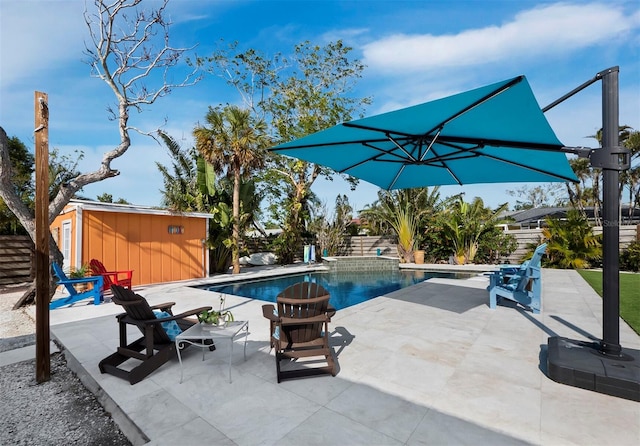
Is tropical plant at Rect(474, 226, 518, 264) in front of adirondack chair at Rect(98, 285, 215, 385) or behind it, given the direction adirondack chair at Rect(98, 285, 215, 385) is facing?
in front

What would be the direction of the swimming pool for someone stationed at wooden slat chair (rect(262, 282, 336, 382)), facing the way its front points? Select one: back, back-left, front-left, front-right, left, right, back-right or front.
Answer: front

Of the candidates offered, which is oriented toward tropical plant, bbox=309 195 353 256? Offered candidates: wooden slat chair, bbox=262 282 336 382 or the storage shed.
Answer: the wooden slat chair

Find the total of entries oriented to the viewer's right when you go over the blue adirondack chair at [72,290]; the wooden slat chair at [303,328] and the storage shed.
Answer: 1

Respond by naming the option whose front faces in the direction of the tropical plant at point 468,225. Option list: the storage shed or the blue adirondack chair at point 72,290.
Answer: the blue adirondack chair

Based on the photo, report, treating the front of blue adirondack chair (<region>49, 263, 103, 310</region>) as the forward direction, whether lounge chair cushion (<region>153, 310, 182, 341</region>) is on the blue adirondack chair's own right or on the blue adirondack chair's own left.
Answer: on the blue adirondack chair's own right

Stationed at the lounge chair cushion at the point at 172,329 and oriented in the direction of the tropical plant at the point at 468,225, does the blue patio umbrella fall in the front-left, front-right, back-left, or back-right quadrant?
front-right

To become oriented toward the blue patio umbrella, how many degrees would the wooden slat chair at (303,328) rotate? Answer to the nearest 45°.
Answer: approximately 90° to its right

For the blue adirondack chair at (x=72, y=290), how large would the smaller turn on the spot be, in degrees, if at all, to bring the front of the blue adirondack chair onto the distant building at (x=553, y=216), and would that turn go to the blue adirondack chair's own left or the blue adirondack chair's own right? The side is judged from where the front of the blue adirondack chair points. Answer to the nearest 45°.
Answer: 0° — it already faces it

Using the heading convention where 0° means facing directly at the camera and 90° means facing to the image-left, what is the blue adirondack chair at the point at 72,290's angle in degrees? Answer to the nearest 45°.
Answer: approximately 270°

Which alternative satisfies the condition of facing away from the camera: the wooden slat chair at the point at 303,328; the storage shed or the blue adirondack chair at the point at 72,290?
the wooden slat chair

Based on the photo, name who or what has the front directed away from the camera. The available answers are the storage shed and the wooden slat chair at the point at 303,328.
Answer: the wooden slat chair

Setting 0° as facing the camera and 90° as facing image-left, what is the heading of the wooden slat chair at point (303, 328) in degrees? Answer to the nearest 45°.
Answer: approximately 180°

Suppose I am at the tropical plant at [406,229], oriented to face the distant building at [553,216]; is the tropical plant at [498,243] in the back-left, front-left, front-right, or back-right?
front-right

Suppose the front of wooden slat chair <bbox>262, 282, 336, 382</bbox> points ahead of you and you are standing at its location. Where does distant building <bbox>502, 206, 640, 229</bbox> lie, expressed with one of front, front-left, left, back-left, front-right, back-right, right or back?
front-right

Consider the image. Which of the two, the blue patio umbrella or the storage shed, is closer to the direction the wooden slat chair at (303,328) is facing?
the storage shed

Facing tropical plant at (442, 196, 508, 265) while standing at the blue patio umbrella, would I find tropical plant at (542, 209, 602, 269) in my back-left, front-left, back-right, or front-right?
front-right
